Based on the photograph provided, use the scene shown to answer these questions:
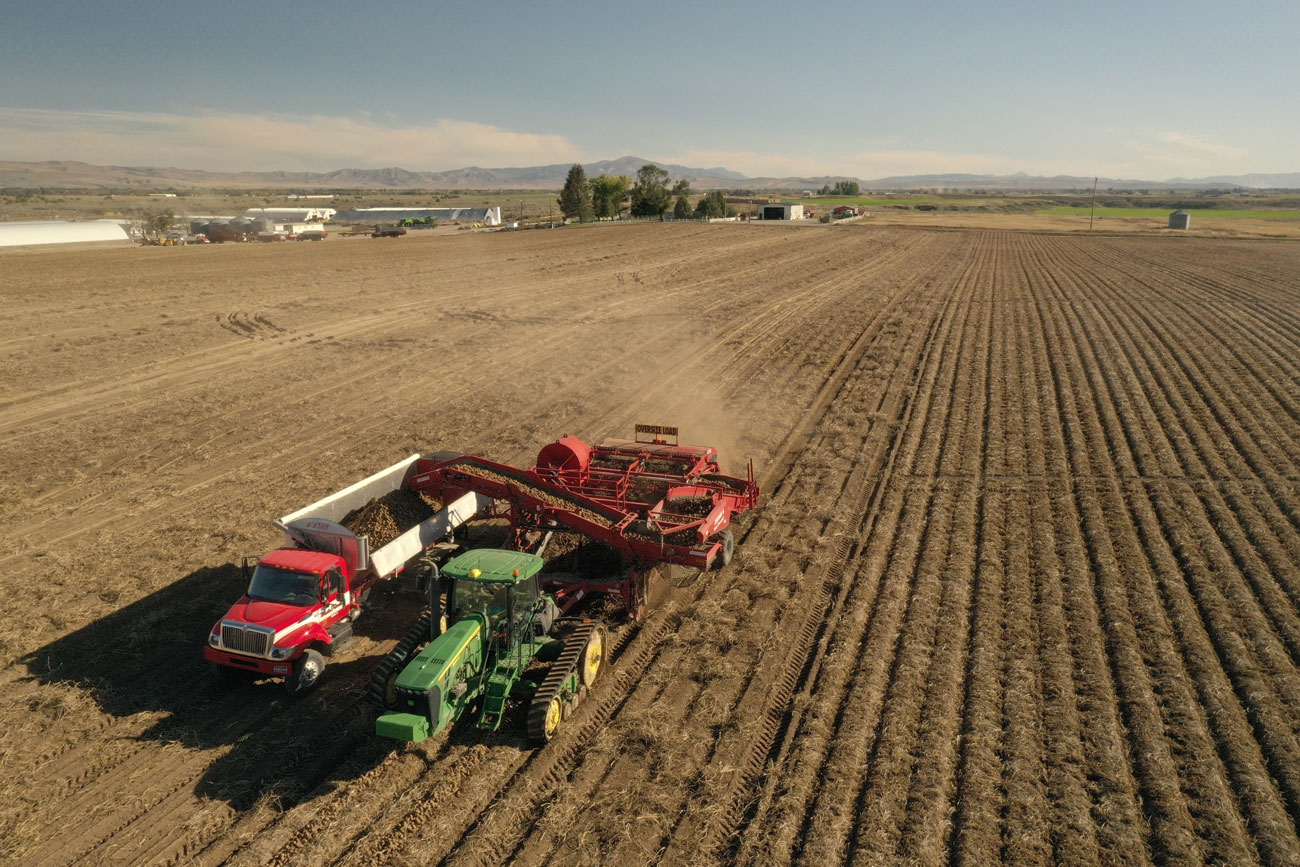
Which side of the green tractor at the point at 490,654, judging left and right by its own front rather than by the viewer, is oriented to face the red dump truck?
right

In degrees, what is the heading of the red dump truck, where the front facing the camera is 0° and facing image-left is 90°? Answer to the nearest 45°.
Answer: approximately 45°

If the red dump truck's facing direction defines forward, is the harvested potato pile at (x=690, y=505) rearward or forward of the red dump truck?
rearward

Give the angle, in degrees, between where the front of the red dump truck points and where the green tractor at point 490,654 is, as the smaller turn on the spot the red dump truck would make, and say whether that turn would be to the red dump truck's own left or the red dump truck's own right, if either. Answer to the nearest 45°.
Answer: approximately 90° to the red dump truck's own left

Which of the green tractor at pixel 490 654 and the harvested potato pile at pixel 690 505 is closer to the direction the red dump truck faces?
the green tractor

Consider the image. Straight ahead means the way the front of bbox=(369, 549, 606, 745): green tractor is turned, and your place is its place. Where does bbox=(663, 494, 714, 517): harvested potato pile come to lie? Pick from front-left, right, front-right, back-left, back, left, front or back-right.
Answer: back

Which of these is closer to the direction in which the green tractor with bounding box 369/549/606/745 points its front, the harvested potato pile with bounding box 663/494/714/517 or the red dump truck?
the red dump truck
